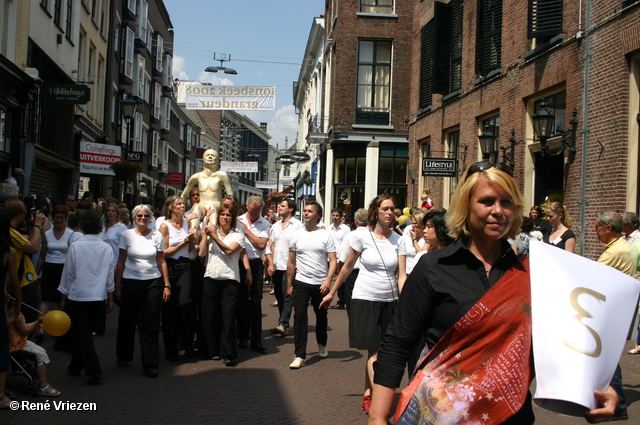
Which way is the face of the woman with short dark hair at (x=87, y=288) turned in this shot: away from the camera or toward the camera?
away from the camera

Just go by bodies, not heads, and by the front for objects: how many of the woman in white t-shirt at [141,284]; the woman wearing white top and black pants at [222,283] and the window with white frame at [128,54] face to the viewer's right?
1

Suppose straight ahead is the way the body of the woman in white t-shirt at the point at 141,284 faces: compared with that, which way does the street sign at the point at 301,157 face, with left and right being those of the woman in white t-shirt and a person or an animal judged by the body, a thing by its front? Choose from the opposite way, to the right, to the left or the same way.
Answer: the same way

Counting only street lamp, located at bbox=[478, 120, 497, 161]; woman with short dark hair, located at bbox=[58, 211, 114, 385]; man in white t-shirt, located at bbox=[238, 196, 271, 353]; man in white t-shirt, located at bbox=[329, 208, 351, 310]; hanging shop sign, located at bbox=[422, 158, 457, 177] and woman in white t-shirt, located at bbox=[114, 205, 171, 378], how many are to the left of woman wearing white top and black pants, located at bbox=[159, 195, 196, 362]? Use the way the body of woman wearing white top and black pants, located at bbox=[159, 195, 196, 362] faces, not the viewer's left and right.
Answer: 4

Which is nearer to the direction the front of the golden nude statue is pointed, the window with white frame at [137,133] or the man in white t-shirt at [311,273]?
the man in white t-shirt

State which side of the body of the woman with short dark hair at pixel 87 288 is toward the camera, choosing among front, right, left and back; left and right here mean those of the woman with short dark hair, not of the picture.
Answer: back

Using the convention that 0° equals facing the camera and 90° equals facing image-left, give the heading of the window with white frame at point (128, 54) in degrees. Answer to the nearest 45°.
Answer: approximately 270°

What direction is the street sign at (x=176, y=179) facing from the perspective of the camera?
toward the camera

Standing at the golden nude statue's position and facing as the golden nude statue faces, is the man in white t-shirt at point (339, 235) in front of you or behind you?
behind

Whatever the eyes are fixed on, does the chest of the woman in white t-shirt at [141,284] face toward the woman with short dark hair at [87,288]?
no

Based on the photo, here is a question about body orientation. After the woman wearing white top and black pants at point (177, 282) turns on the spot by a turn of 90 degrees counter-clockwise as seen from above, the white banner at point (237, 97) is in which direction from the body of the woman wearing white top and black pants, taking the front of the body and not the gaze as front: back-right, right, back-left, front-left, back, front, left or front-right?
front-left

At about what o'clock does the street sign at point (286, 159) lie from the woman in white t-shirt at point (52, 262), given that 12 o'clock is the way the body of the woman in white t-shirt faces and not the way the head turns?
The street sign is roughly at 7 o'clock from the woman in white t-shirt.

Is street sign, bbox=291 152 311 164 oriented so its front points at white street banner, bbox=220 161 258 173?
no

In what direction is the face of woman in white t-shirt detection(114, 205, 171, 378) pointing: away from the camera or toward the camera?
toward the camera

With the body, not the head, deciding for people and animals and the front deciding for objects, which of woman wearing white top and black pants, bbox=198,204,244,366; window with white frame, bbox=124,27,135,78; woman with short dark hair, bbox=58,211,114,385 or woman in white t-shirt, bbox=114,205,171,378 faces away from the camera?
the woman with short dark hair

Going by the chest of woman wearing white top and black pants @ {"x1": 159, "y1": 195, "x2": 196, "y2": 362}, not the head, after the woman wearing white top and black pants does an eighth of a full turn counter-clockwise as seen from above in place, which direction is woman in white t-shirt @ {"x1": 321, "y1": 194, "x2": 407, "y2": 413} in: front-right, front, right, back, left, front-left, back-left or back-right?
front-right

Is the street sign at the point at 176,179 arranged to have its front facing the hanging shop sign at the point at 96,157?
yes

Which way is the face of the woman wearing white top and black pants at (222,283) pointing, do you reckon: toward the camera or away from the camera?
toward the camera

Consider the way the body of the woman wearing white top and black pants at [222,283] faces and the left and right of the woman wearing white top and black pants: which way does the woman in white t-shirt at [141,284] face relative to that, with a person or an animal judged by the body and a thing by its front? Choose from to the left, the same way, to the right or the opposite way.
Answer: the same way
